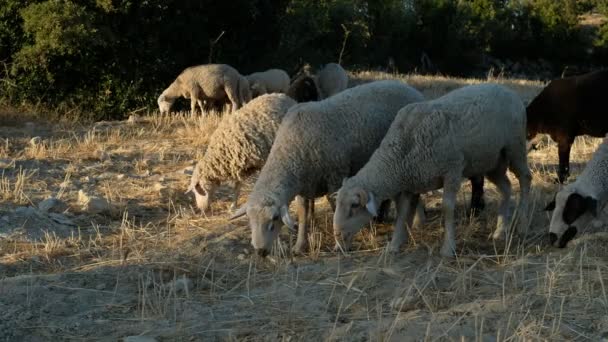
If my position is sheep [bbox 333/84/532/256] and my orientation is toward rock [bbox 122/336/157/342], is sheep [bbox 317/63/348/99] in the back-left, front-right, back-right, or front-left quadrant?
back-right

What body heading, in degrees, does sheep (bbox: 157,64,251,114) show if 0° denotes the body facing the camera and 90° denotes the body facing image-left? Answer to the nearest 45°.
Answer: approximately 90°

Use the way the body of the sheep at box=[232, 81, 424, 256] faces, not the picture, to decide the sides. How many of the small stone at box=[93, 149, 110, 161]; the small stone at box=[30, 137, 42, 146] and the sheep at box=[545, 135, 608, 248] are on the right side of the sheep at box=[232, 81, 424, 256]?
2

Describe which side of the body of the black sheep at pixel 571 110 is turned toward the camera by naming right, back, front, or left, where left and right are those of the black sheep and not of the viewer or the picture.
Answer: left

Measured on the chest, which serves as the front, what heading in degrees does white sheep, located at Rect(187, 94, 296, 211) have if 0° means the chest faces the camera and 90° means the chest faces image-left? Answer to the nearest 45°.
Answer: approximately 45°

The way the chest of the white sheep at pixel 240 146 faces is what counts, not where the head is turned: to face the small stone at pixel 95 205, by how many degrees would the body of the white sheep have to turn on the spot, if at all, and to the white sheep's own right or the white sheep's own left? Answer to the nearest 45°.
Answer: approximately 45° to the white sheep's own right
